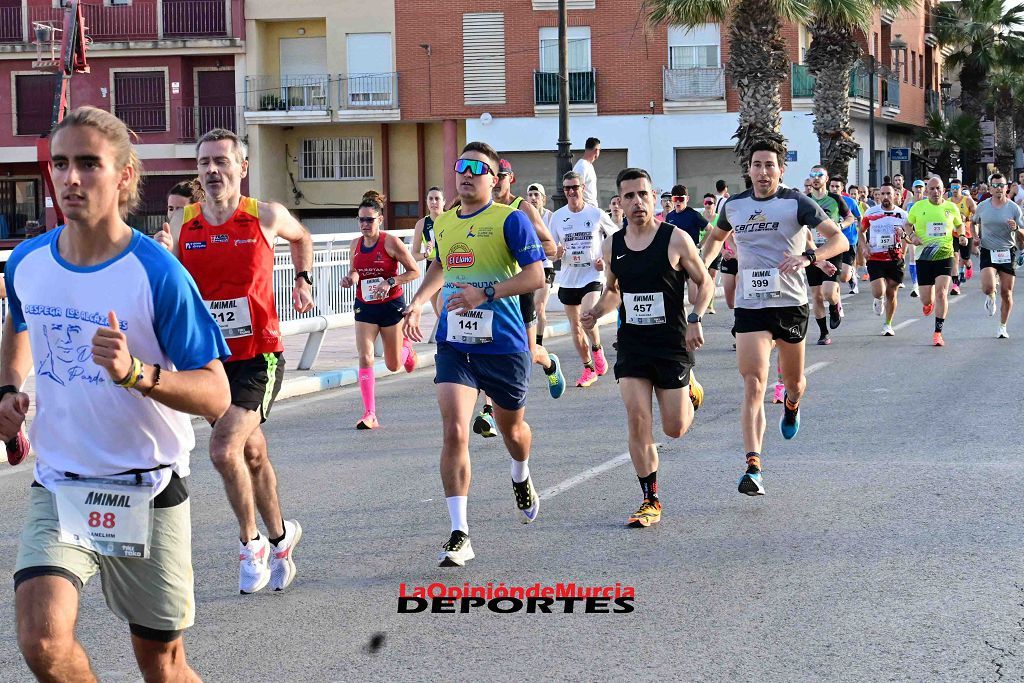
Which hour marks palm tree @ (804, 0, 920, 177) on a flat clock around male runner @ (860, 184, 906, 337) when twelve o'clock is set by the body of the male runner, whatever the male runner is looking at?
The palm tree is roughly at 6 o'clock from the male runner.

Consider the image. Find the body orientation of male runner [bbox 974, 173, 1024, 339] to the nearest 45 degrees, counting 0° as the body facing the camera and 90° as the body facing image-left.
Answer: approximately 0°

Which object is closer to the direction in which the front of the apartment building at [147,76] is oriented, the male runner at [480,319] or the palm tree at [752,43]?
the male runner

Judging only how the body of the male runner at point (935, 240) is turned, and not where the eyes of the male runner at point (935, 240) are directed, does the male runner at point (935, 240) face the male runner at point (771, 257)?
yes

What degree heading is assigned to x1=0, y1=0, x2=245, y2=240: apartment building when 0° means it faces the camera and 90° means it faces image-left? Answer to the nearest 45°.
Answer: approximately 0°

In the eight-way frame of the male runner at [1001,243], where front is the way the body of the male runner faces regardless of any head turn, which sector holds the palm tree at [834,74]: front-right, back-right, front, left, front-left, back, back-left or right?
back

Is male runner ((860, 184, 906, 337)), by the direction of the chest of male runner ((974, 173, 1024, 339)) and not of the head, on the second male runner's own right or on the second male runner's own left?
on the second male runner's own right
